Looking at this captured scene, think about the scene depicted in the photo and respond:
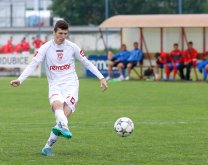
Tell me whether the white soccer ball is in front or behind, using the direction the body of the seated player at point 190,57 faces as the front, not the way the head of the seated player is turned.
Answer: in front

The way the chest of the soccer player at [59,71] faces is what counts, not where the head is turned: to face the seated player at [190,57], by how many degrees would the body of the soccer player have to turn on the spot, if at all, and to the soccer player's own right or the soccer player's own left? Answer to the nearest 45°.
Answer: approximately 180°

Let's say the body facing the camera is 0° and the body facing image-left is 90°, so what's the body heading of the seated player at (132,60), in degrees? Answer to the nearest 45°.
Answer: approximately 45°

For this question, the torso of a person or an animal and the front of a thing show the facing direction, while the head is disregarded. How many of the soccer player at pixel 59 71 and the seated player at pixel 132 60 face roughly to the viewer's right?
0

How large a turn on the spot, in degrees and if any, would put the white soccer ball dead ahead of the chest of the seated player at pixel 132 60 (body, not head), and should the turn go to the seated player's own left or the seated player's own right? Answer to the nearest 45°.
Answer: approximately 45° to the seated player's own left

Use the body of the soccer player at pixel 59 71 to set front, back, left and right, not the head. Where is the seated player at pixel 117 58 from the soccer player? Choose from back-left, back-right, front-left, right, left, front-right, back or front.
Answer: back

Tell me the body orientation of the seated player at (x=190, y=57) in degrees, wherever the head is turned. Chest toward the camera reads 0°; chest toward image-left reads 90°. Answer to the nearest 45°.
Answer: approximately 45°

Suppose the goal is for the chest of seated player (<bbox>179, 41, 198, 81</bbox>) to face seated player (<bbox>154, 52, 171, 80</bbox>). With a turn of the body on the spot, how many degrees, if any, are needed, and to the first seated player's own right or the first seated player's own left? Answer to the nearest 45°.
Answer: approximately 45° to the first seated player's own right

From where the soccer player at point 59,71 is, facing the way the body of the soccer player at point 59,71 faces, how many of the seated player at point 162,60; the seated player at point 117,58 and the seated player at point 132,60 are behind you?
3

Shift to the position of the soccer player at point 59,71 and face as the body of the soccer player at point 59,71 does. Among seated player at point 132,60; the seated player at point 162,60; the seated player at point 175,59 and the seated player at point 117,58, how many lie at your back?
4

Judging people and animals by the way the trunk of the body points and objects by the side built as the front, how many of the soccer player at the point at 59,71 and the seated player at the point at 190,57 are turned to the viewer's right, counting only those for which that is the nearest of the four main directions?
0

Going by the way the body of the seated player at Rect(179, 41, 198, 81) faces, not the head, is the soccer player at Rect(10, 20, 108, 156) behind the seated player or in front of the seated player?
in front

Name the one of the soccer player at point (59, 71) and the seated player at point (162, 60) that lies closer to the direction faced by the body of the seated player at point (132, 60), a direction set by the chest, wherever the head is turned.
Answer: the soccer player
